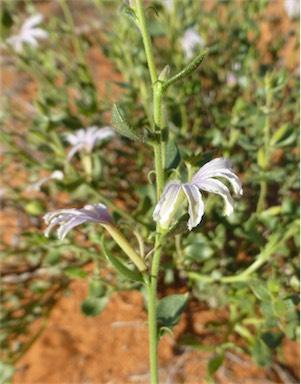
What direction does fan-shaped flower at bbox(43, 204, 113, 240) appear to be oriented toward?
to the viewer's left
